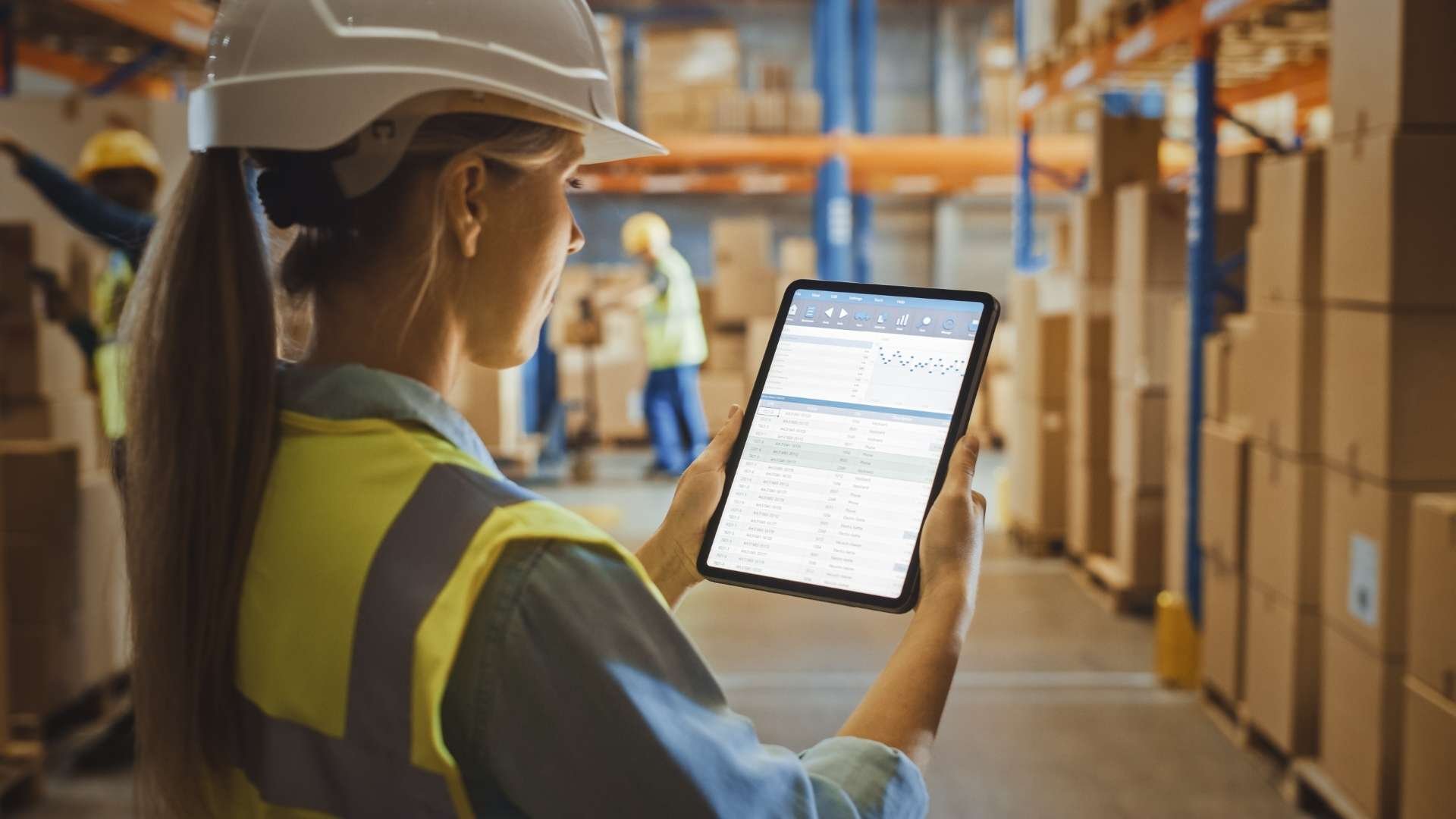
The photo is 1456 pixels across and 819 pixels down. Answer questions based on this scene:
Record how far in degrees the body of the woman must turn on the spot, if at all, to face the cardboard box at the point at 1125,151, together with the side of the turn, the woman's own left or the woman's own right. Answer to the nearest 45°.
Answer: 0° — they already face it

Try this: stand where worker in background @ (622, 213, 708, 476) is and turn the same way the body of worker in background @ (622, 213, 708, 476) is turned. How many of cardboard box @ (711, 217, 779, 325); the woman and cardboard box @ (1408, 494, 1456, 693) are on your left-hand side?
2

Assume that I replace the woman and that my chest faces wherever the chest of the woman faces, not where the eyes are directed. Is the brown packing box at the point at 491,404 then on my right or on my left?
on my left

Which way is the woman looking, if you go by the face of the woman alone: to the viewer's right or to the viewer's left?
to the viewer's right

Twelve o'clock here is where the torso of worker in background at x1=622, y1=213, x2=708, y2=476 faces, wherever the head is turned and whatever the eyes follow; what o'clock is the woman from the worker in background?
The woman is roughly at 9 o'clock from the worker in background.

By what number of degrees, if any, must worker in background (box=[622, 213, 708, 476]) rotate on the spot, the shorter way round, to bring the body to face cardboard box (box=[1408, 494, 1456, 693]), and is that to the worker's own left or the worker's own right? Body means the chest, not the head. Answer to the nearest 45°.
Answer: approximately 90° to the worker's own left

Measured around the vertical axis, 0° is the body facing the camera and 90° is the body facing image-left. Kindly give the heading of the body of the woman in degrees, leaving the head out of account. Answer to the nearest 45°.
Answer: approximately 225°

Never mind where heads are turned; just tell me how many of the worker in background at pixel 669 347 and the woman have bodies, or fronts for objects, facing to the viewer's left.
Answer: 1

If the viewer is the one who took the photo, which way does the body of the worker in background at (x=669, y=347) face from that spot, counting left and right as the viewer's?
facing to the left of the viewer

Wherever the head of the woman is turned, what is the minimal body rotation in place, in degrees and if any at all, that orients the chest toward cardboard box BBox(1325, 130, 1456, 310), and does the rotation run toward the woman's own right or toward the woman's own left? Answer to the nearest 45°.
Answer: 0° — they already face it

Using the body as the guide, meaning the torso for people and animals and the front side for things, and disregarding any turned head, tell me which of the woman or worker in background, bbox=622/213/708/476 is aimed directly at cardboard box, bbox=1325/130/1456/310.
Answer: the woman

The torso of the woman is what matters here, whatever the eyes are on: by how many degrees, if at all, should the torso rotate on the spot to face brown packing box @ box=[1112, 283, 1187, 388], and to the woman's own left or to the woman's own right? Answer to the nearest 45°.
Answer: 0° — they already face it

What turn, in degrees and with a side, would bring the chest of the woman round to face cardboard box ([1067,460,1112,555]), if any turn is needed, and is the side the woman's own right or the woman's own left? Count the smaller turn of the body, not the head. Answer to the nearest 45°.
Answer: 0° — they already face it
